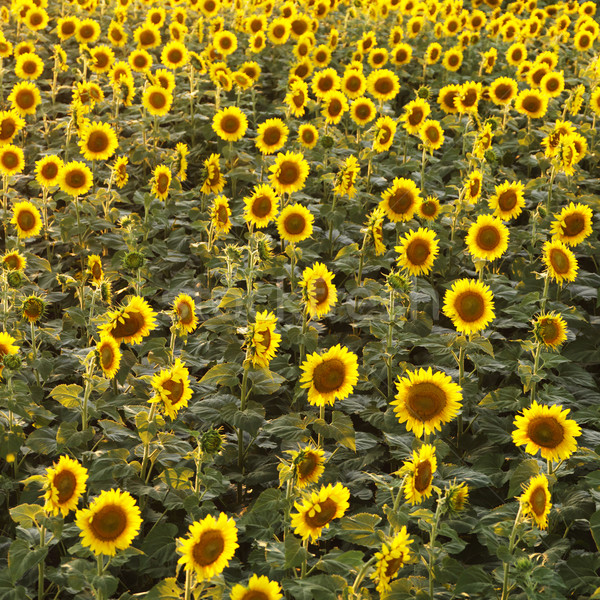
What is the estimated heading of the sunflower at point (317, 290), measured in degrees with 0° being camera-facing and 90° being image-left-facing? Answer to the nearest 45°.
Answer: approximately 315°

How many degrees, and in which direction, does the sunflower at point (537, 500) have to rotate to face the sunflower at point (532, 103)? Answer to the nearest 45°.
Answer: approximately 135° to its left

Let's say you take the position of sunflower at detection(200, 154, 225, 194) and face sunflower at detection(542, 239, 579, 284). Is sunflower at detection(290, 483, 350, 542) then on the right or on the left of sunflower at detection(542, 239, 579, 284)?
right

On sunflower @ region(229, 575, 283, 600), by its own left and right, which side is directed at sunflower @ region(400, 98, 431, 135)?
back

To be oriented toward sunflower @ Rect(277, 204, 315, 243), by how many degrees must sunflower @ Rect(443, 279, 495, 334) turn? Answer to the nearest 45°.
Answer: approximately 135° to its right

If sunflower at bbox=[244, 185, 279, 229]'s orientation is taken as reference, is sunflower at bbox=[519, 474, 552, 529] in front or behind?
in front

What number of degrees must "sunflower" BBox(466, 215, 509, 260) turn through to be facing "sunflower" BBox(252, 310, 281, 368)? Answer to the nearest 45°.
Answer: approximately 45° to its right

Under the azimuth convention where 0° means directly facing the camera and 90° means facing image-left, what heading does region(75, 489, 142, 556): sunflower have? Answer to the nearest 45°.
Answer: approximately 0°
